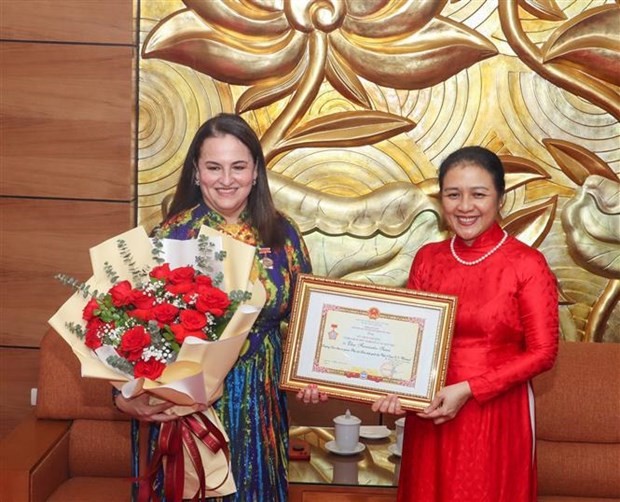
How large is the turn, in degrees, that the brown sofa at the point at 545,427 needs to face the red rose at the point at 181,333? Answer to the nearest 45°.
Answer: approximately 45° to its right

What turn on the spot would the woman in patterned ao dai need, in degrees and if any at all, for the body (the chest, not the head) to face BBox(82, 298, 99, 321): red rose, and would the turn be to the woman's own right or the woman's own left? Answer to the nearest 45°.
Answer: approximately 45° to the woman's own right

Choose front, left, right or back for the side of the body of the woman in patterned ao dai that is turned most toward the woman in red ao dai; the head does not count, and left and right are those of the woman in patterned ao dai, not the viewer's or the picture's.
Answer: left

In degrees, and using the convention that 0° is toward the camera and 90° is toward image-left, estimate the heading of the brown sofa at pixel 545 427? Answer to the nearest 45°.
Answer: approximately 0°

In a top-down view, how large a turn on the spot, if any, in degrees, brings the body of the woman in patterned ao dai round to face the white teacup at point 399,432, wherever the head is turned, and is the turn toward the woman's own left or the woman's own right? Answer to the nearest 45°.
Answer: approximately 135° to the woman's own left

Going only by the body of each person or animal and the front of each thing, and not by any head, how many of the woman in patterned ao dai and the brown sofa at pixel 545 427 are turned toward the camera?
2
